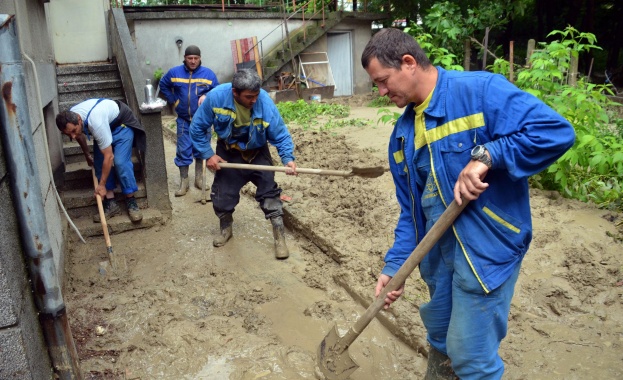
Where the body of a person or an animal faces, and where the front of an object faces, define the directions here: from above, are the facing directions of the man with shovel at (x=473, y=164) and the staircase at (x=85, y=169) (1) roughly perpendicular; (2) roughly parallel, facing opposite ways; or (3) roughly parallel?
roughly perpendicular

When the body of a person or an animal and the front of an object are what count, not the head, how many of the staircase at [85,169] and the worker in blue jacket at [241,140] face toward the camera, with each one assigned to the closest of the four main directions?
2

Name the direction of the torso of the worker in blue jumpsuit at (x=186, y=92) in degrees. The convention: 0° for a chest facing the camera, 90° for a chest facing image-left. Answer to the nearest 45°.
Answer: approximately 0°

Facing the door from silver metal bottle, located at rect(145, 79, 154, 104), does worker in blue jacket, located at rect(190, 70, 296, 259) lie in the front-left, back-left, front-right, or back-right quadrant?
back-right

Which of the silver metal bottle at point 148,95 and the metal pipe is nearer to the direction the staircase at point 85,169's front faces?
the metal pipe

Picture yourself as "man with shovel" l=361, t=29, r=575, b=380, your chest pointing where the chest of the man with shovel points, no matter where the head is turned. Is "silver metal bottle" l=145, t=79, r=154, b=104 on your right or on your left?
on your right
